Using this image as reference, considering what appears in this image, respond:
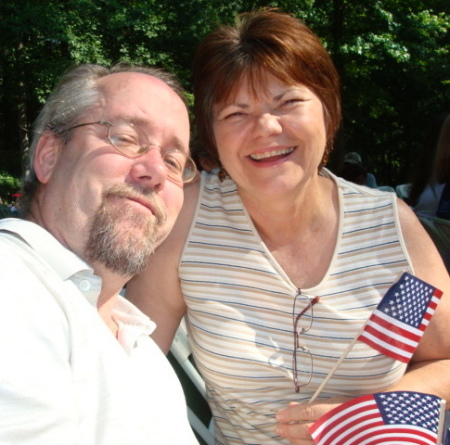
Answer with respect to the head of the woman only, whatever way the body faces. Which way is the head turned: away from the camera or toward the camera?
toward the camera

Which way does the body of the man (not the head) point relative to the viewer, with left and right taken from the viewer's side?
facing the viewer and to the right of the viewer

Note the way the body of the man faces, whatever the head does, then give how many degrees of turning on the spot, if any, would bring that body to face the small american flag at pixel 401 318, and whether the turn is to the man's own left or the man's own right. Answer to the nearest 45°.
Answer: approximately 45° to the man's own left

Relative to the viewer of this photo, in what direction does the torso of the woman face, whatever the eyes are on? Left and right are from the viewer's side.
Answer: facing the viewer

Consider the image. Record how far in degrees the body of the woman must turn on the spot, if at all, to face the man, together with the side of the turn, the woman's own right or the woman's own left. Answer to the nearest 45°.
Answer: approximately 45° to the woman's own right

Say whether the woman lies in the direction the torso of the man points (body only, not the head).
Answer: no

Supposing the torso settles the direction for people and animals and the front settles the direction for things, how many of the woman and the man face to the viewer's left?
0
